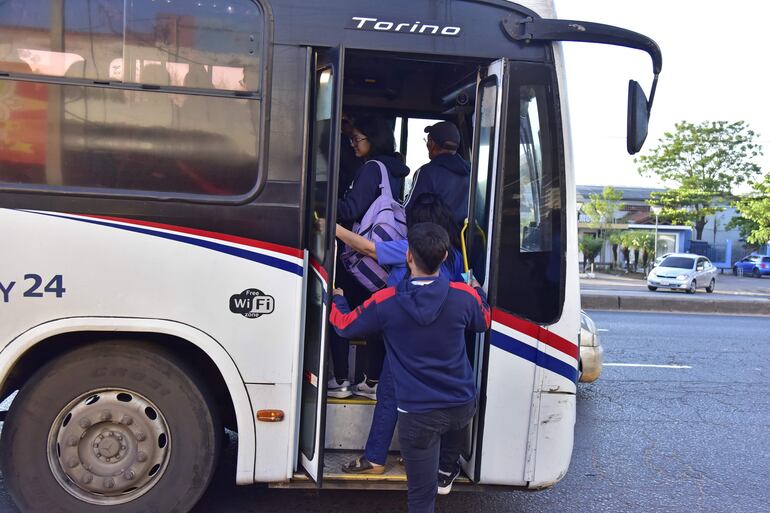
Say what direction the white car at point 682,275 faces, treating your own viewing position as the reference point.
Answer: facing the viewer and to the left of the viewer

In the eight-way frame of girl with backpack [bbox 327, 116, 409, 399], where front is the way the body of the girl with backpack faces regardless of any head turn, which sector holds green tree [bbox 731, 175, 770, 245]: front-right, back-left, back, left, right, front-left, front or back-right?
back-right

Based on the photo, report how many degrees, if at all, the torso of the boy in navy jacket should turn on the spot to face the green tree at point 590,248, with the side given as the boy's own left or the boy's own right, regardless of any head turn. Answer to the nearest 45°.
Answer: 0° — they already face it

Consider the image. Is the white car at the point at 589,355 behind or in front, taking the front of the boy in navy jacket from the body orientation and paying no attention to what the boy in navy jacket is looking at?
in front

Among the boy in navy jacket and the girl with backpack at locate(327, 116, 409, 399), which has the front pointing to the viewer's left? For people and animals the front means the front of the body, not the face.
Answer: the girl with backpack

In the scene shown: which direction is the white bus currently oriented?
to the viewer's right

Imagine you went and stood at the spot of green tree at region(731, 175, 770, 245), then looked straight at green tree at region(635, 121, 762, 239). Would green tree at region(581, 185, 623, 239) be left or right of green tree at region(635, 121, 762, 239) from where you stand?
left

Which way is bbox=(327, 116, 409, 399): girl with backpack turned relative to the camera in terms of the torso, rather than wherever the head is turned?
to the viewer's left

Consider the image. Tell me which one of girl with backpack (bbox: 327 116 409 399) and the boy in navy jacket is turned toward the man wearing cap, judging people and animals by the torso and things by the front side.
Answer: the boy in navy jacket

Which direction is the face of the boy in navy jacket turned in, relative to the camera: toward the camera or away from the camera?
away from the camera

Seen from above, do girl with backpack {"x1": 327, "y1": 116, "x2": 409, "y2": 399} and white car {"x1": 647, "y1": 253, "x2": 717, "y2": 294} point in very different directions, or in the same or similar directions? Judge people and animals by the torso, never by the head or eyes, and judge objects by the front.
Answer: same or similar directions

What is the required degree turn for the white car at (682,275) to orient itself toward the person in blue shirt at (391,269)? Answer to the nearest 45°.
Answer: approximately 45° to its left

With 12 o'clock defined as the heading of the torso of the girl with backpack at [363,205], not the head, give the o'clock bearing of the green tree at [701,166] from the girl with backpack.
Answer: The green tree is roughly at 4 o'clock from the girl with backpack.

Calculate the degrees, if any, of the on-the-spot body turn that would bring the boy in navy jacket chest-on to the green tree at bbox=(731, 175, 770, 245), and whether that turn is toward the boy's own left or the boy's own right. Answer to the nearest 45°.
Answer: approximately 45° to the boy's own right

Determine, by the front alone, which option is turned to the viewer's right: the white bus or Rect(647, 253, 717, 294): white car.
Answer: the white bus

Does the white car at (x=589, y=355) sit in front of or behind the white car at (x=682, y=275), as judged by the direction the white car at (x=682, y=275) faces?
in front

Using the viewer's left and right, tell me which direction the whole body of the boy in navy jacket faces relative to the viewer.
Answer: facing away from the viewer

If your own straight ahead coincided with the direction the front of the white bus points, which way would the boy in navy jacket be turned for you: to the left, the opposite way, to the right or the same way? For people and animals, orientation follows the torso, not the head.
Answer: to the left
